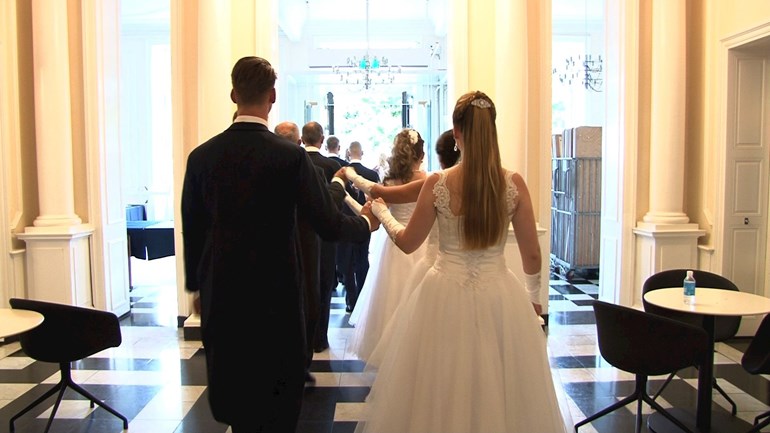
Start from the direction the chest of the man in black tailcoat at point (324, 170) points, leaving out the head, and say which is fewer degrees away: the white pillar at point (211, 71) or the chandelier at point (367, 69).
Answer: the chandelier

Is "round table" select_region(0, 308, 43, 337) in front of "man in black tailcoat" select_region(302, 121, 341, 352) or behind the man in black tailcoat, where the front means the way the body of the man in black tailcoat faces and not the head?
behind

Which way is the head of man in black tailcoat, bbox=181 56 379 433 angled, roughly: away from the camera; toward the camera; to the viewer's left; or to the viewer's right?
away from the camera

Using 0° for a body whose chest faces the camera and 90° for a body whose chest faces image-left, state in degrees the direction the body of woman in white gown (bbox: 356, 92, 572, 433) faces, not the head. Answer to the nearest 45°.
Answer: approximately 180°

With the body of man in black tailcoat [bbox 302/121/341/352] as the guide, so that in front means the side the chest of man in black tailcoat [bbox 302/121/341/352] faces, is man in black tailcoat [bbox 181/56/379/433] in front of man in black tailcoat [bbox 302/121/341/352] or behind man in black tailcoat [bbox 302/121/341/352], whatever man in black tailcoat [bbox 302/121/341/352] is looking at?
behind

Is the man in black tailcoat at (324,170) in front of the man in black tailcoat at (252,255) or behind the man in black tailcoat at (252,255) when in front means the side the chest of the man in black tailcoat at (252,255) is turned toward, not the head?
in front

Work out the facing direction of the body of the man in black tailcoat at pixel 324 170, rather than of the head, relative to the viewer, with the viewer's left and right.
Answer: facing away from the viewer

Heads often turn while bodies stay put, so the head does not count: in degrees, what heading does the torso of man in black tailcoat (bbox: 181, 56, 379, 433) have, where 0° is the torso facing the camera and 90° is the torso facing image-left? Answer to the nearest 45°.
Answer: approximately 180°

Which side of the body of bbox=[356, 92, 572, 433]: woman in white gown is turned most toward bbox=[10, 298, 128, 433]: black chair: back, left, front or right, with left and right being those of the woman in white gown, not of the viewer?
left

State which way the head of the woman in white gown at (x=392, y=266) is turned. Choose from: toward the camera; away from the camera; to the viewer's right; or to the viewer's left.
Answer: away from the camera

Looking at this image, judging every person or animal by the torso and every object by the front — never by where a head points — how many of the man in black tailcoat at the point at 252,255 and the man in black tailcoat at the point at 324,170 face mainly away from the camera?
2

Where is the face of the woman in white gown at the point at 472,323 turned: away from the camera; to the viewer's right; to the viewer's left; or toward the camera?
away from the camera

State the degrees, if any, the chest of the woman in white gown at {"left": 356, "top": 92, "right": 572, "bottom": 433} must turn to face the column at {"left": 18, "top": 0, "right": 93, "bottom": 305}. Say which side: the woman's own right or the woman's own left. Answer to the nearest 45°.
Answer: approximately 45° to the woman's own left
